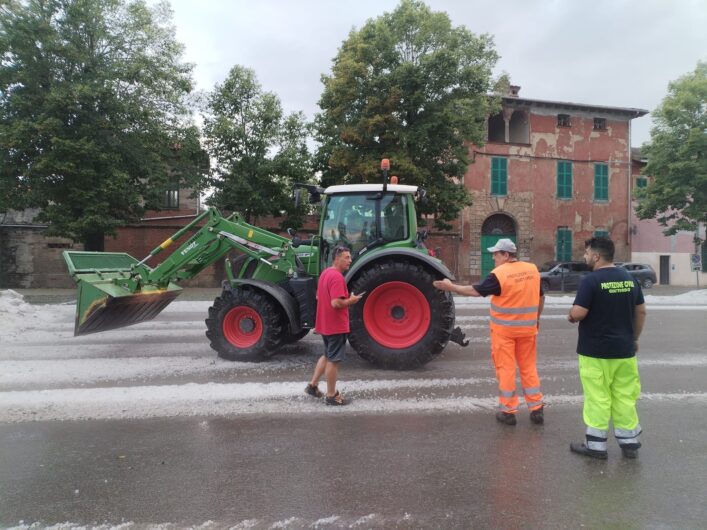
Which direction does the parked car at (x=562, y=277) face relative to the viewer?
to the viewer's left

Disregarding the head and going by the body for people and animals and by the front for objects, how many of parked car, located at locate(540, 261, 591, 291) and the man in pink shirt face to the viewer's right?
1

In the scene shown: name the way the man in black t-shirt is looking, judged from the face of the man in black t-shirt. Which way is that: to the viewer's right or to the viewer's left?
to the viewer's left

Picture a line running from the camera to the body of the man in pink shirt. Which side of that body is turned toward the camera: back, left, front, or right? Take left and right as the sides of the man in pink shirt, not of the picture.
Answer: right

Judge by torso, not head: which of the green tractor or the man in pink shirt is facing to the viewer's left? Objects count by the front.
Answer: the green tractor

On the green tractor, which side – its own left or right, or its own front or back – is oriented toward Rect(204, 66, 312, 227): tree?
right

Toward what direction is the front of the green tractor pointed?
to the viewer's left

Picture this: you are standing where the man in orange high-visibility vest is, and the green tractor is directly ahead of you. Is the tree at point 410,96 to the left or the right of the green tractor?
right

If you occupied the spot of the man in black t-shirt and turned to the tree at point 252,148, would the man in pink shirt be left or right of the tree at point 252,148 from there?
left
